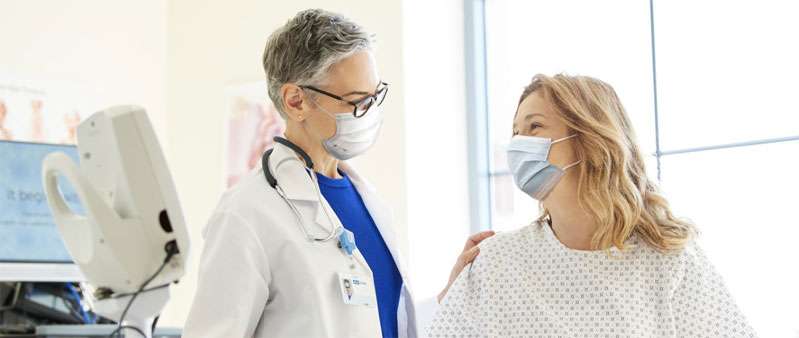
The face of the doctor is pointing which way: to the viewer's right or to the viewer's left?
to the viewer's right

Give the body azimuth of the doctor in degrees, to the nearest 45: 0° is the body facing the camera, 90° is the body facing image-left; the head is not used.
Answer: approximately 315°

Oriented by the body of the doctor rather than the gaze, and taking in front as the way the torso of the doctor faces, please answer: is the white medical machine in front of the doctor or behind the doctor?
behind
